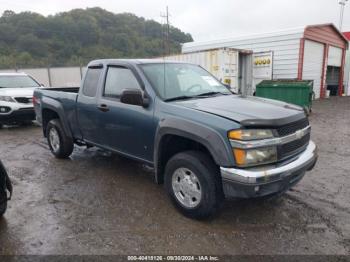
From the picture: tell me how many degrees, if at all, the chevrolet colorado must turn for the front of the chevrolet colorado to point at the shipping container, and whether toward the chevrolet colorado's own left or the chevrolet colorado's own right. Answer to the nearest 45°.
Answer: approximately 135° to the chevrolet colorado's own left

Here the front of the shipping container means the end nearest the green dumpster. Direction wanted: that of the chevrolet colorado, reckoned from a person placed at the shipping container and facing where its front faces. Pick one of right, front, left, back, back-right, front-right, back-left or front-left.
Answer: front-right

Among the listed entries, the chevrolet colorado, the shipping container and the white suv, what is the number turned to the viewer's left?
0

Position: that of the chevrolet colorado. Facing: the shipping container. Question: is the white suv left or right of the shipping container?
left

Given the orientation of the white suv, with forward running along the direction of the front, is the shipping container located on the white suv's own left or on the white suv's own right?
on the white suv's own left

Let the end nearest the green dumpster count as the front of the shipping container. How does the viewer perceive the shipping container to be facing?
facing the viewer and to the right of the viewer

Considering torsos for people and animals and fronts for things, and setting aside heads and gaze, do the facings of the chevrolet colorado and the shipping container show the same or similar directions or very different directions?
same or similar directions

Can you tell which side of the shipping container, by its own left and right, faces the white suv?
right

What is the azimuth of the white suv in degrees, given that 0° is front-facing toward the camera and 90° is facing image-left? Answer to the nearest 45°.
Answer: approximately 315°

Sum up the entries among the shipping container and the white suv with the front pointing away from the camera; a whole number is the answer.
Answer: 0

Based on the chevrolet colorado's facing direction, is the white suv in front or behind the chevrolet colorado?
behind
